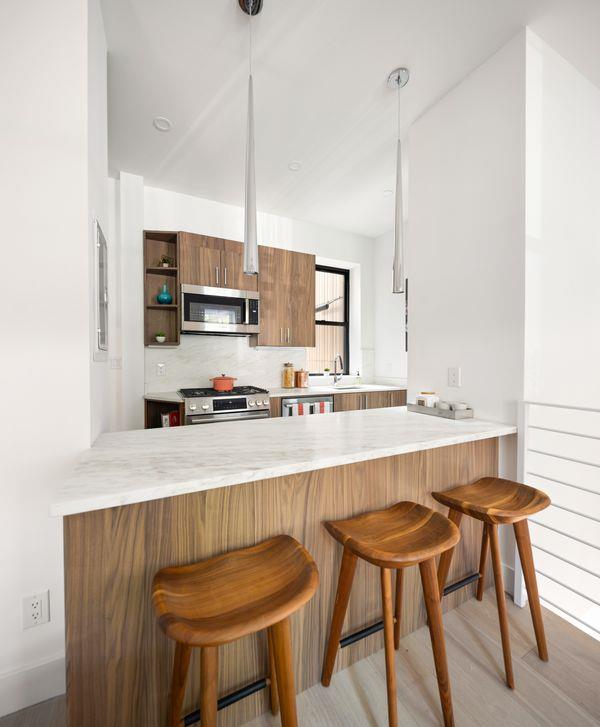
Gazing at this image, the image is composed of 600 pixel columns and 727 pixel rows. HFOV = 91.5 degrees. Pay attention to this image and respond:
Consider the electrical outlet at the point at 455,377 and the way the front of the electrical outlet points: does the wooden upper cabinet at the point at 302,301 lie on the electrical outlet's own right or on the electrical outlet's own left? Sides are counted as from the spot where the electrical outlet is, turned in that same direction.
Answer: on the electrical outlet's own right

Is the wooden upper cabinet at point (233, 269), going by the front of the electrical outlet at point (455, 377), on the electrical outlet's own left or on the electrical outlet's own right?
on the electrical outlet's own right

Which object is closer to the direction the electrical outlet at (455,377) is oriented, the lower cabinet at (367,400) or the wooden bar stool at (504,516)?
the wooden bar stool

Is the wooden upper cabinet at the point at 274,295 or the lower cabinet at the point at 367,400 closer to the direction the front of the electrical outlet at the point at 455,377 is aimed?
the wooden upper cabinet

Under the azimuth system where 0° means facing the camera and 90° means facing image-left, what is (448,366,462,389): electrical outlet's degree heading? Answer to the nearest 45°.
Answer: approximately 45°

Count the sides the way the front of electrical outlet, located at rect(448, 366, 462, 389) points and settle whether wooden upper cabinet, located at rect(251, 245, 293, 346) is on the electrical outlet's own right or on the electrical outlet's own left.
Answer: on the electrical outlet's own right

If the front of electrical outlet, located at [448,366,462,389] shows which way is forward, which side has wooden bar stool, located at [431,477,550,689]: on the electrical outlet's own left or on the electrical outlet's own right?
on the electrical outlet's own left

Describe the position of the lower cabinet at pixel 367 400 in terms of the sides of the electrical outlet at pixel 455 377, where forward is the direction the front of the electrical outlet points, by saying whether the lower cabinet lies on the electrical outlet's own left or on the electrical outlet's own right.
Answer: on the electrical outlet's own right
